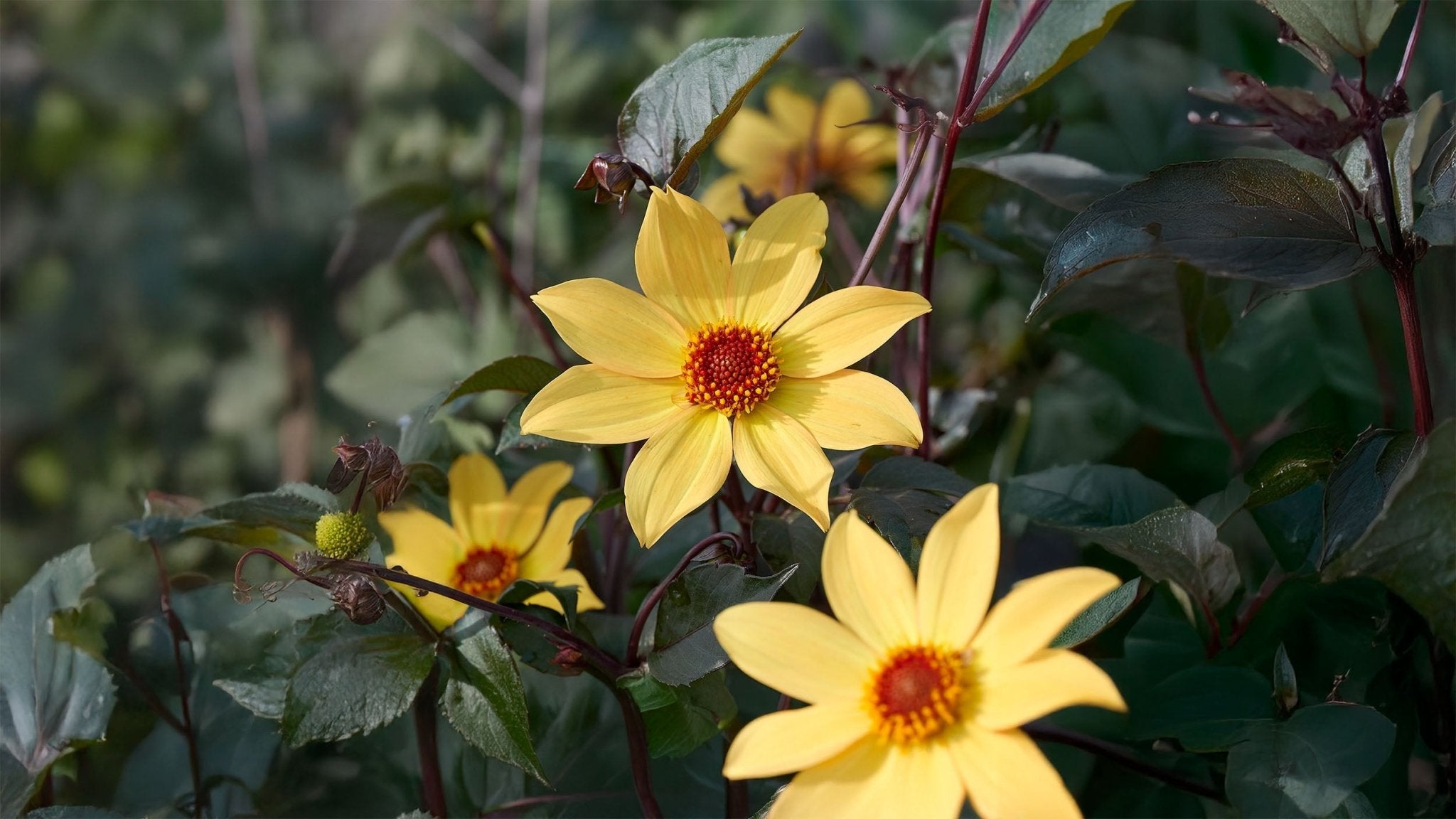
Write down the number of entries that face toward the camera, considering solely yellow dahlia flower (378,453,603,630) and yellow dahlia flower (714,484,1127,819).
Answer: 2

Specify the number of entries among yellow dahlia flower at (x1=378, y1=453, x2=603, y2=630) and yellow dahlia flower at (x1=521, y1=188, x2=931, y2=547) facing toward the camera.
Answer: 2

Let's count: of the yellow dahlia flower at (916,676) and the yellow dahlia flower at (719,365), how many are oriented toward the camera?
2

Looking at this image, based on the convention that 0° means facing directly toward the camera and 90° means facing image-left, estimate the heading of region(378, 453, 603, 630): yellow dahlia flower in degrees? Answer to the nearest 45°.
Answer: approximately 0°
